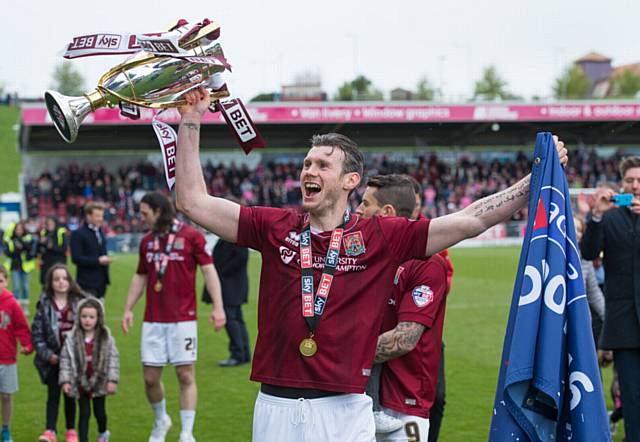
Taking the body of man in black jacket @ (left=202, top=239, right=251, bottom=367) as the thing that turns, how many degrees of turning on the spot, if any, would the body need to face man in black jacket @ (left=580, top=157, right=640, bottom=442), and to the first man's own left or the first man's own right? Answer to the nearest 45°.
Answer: approximately 135° to the first man's own left

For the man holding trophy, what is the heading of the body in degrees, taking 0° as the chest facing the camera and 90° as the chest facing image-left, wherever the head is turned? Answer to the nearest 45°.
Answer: approximately 0°

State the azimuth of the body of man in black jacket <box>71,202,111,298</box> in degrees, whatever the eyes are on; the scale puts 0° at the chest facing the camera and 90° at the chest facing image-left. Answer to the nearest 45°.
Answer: approximately 315°

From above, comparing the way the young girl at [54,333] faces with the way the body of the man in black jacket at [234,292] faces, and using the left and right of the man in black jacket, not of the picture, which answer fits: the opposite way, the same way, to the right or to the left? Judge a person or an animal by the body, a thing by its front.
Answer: to the left

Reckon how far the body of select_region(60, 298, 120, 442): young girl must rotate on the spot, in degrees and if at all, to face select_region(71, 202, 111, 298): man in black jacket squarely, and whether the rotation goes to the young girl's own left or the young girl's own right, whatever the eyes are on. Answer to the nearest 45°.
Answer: approximately 180°

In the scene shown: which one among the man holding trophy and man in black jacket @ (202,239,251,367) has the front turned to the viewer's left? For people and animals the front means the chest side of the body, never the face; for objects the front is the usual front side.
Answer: the man in black jacket

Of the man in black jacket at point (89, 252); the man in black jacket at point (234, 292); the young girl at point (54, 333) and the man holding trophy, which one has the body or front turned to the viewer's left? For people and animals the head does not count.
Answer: the man in black jacket at point (234, 292)

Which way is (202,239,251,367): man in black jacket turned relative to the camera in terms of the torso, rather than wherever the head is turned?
to the viewer's left

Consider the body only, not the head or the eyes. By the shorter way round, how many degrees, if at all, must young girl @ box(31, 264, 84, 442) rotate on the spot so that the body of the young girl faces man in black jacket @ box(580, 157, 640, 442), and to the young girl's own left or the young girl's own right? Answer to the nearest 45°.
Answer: approximately 45° to the young girl's own left

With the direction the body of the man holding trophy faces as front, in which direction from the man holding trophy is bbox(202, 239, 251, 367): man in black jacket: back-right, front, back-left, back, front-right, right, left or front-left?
back

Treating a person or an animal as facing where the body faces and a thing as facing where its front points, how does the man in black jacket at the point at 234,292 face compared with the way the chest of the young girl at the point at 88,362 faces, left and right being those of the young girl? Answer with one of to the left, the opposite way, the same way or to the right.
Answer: to the right

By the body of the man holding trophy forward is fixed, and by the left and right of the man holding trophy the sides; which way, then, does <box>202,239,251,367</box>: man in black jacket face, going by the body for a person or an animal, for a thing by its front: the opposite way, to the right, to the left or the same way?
to the right
